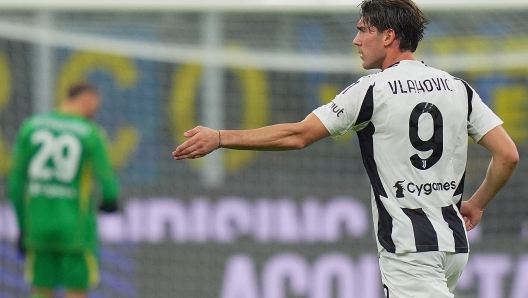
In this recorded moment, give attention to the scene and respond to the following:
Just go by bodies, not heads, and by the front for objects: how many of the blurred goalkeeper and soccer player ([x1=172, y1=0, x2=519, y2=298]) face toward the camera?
0

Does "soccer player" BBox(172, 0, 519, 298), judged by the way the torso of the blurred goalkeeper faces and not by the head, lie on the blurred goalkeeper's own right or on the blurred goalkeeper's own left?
on the blurred goalkeeper's own right

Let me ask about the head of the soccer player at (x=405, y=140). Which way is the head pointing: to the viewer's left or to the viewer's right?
to the viewer's left

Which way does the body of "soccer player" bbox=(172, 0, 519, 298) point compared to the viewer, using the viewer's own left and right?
facing away from the viewer and to the left of the viewer

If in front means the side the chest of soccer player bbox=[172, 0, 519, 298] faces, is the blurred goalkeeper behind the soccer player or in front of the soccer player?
in front

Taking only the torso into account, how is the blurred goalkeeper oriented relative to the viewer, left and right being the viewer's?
facing away from the viewer and to the right of the viewer
